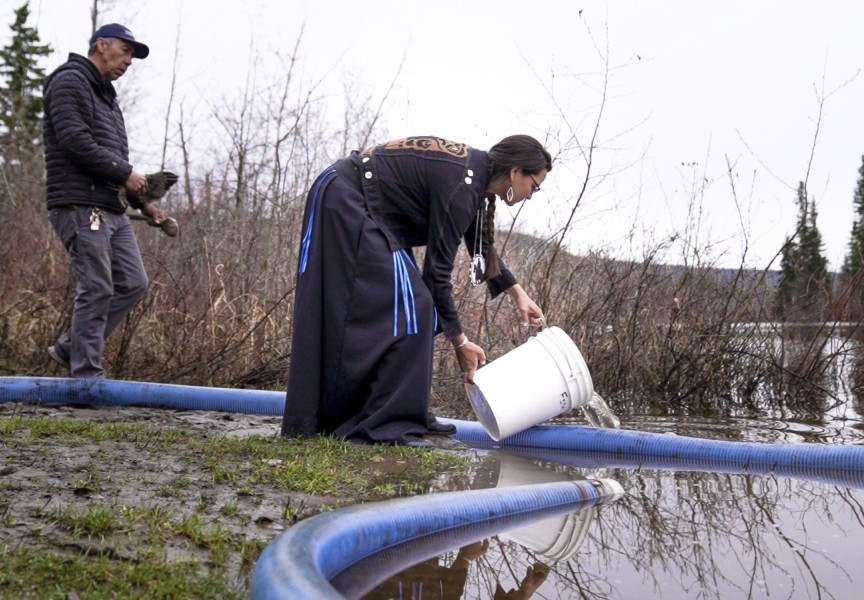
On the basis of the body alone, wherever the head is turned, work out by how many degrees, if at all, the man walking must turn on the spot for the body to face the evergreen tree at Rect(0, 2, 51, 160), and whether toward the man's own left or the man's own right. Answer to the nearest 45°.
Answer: approximately 90° to the man's own left

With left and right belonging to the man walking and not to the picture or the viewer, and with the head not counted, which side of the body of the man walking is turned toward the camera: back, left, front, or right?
right

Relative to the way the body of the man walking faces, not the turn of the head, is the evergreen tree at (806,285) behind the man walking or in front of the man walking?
in front

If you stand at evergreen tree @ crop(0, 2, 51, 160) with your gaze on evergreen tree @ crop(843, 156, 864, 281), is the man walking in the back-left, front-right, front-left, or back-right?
front-right
